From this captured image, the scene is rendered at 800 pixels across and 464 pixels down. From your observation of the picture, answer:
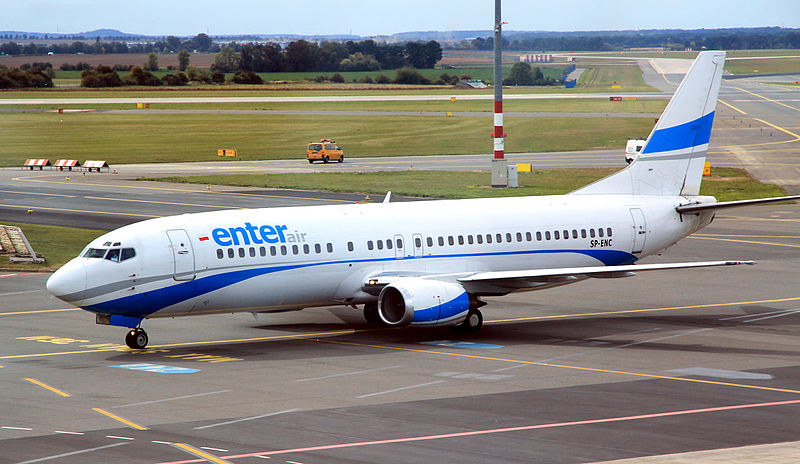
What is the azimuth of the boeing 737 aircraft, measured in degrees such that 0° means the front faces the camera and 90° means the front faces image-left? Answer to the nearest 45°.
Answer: approximately 45°
